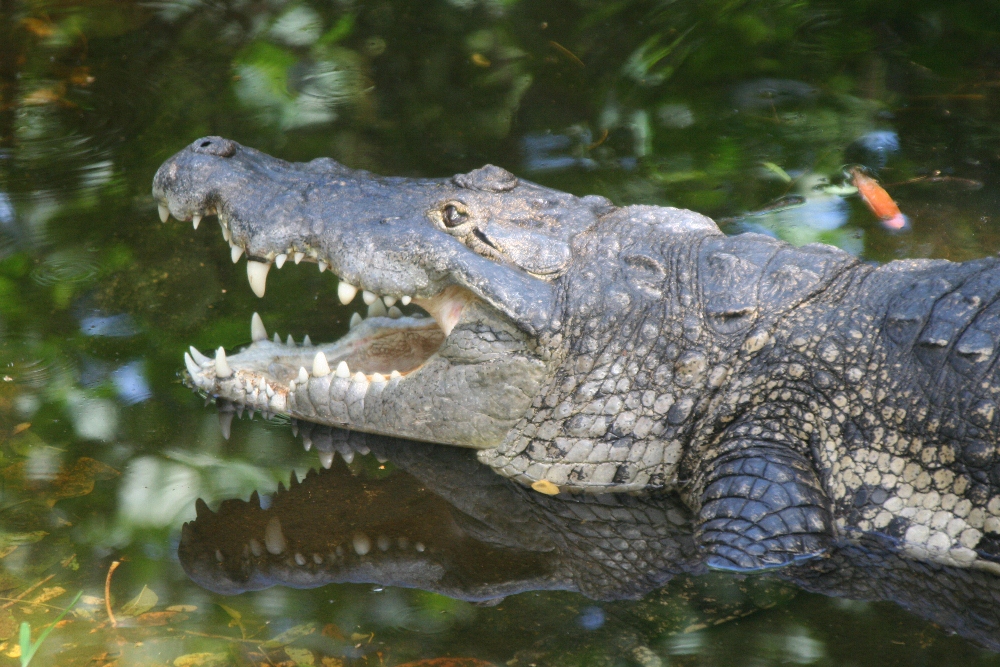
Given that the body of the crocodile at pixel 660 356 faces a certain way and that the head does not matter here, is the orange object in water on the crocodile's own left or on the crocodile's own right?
on the crocodile's own right

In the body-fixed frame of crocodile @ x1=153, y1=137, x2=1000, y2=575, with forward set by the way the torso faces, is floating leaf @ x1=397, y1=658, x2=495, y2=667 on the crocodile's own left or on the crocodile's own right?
on the crocodile's own left

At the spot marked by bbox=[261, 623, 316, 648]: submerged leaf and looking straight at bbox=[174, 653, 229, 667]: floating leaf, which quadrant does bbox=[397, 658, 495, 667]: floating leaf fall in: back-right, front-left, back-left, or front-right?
back-left

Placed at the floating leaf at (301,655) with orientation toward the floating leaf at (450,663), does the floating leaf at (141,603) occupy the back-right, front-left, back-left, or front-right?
back-left

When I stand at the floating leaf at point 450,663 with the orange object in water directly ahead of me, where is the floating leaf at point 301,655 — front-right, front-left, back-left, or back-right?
back-left

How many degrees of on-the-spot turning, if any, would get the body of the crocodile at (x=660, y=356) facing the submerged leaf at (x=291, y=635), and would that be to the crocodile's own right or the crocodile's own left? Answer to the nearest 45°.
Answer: approximately 45° to the crocodile's own left

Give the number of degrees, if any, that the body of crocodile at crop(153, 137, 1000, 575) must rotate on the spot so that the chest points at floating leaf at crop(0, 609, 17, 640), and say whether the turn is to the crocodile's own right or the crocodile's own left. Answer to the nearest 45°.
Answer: approximately 45° to the crocodile's own left

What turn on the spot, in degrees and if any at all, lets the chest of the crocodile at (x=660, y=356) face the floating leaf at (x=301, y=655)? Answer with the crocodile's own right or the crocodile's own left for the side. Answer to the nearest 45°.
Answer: approximately 45° to the crocodile's own left

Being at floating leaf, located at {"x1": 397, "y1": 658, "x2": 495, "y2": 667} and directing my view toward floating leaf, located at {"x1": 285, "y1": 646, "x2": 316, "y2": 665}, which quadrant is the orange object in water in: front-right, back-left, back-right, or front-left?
back-right

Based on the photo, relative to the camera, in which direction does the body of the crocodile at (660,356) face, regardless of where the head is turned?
to the viewer's left
